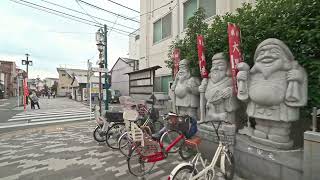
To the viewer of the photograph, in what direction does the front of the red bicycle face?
facing away from the viewer and to the right of the viewer

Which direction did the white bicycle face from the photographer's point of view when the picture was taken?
facing away from the viewer and to the right of the viewer

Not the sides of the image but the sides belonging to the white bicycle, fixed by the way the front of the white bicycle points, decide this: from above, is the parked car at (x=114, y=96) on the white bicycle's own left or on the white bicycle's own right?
on the white bicycle's own left

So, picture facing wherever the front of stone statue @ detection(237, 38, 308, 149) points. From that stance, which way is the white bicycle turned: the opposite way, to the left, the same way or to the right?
the opposite way

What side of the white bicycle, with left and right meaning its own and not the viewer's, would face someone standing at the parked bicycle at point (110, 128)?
left

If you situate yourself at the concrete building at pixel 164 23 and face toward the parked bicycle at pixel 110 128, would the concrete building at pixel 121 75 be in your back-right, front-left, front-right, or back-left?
back-right

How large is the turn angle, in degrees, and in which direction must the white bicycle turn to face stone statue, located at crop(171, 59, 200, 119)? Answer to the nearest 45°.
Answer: approximately 45° to its left

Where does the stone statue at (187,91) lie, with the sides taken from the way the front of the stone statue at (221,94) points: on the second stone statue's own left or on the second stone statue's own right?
on the second stone statue's own right

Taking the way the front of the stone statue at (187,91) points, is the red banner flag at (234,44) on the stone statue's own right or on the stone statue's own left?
on the stone statue's own left
